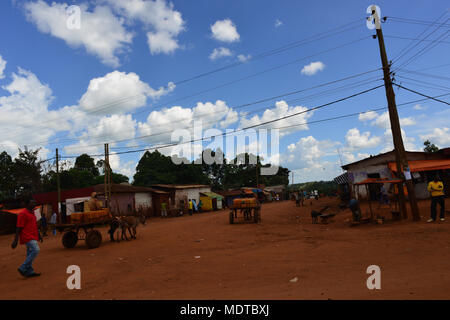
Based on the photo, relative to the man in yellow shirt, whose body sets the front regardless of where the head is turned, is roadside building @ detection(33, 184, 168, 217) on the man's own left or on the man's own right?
on the man's own right

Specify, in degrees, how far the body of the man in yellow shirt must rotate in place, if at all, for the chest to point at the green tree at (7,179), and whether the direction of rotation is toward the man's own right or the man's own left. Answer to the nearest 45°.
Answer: approximately 90° to the man's own right

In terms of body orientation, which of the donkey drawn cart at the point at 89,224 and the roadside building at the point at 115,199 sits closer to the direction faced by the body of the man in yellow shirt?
the donkey drawn cart

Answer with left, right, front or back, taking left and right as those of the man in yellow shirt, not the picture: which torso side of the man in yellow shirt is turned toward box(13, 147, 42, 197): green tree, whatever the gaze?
right

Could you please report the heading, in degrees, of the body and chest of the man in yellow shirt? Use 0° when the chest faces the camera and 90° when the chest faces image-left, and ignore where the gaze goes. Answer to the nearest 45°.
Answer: approximately 0°

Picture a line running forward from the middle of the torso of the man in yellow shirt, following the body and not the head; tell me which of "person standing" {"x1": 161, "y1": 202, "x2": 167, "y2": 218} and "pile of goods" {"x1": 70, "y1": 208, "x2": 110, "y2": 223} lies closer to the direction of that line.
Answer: the pile of goods

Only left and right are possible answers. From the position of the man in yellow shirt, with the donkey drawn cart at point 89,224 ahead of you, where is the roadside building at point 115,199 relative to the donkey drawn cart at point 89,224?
right

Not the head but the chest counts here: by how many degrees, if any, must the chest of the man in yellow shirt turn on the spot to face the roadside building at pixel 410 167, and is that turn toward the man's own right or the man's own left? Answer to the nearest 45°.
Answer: approximately 180°

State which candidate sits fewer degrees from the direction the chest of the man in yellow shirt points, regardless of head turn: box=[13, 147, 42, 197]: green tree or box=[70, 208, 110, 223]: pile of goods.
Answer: the pile of goods

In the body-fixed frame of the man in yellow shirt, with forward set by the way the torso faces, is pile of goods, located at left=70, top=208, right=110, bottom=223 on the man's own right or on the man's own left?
on the man's own right

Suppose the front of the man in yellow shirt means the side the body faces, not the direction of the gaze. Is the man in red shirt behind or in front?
in front
